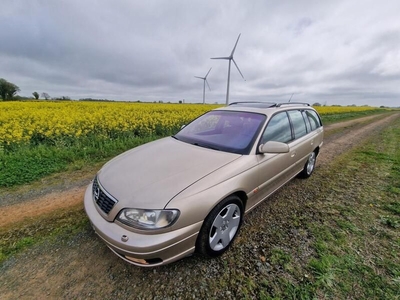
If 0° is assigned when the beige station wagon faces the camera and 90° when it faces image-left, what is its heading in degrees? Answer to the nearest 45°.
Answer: approximately 45°
